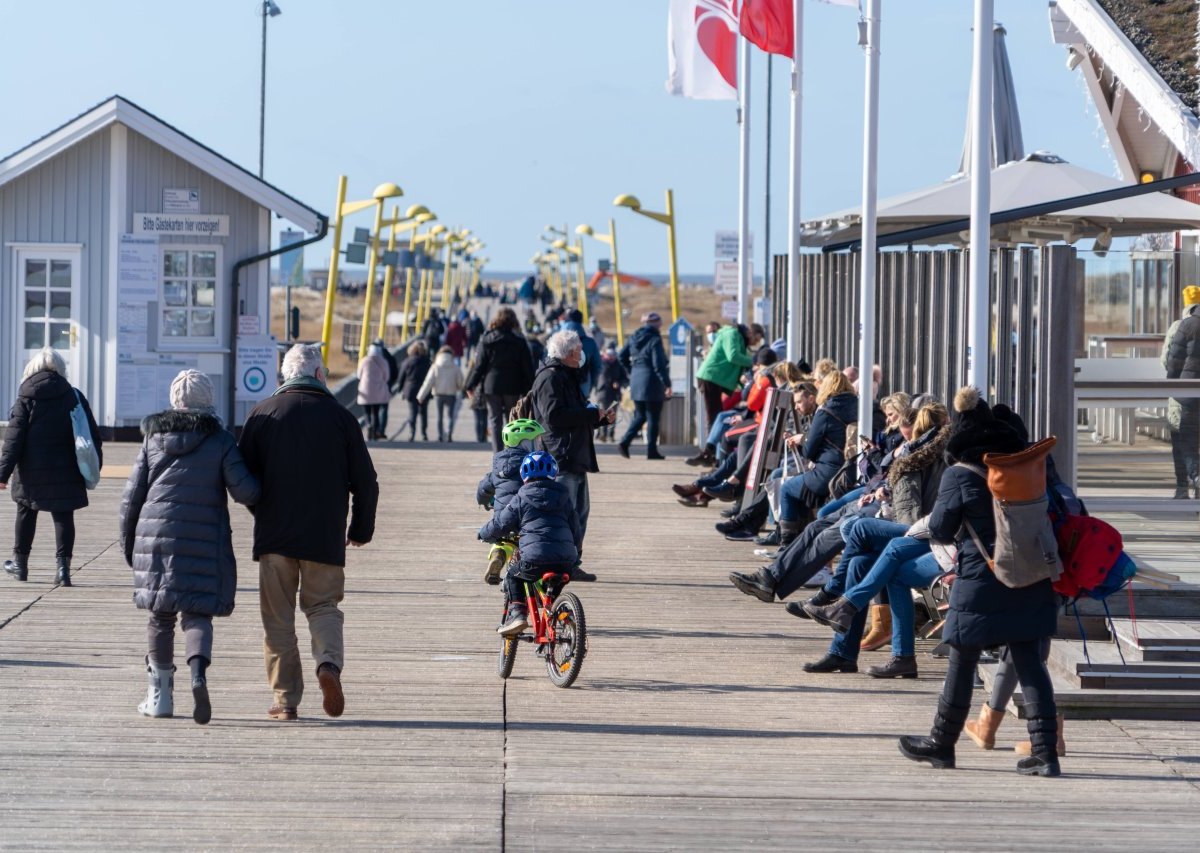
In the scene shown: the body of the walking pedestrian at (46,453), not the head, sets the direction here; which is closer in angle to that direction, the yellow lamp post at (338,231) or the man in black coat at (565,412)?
the yellow lamp post

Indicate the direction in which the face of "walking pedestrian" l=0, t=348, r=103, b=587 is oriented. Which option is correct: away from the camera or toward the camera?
away from the camera

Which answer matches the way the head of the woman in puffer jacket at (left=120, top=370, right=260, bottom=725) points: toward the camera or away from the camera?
away from the camera

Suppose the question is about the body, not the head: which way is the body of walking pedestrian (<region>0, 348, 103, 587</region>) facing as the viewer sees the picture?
away from the camera

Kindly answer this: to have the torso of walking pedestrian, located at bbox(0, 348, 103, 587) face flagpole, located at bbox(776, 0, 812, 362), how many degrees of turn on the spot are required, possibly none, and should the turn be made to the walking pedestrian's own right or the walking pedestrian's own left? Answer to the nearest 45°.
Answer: approximately 45° to the walking pedestrian's own right

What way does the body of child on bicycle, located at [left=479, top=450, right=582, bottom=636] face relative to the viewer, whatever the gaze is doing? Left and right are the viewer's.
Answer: facing away from the viewer and to the left of the viewer

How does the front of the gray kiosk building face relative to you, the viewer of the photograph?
facing the viewer

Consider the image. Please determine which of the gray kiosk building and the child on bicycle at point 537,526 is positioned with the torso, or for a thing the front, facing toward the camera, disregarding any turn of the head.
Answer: the gray kiosk building

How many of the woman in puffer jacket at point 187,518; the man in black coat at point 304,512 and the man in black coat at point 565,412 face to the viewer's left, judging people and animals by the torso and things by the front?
0

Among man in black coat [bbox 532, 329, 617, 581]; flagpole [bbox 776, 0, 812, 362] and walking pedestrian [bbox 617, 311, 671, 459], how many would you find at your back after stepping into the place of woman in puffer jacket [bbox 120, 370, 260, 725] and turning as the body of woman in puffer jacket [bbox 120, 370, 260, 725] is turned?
0

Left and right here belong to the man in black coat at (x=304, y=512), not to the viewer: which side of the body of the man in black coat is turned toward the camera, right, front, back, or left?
back

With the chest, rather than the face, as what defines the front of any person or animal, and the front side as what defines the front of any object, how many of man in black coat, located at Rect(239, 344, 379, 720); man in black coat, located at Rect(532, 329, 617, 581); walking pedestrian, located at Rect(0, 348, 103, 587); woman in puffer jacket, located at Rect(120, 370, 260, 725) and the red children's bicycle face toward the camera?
0

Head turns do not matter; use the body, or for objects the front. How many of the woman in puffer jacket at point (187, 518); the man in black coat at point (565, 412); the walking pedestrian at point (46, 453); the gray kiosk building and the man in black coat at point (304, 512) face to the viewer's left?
0

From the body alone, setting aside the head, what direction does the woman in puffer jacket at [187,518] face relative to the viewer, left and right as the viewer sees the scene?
facing away from the viewer

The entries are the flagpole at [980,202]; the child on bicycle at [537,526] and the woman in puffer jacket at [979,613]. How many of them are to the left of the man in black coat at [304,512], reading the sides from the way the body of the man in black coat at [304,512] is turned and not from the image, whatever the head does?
0
